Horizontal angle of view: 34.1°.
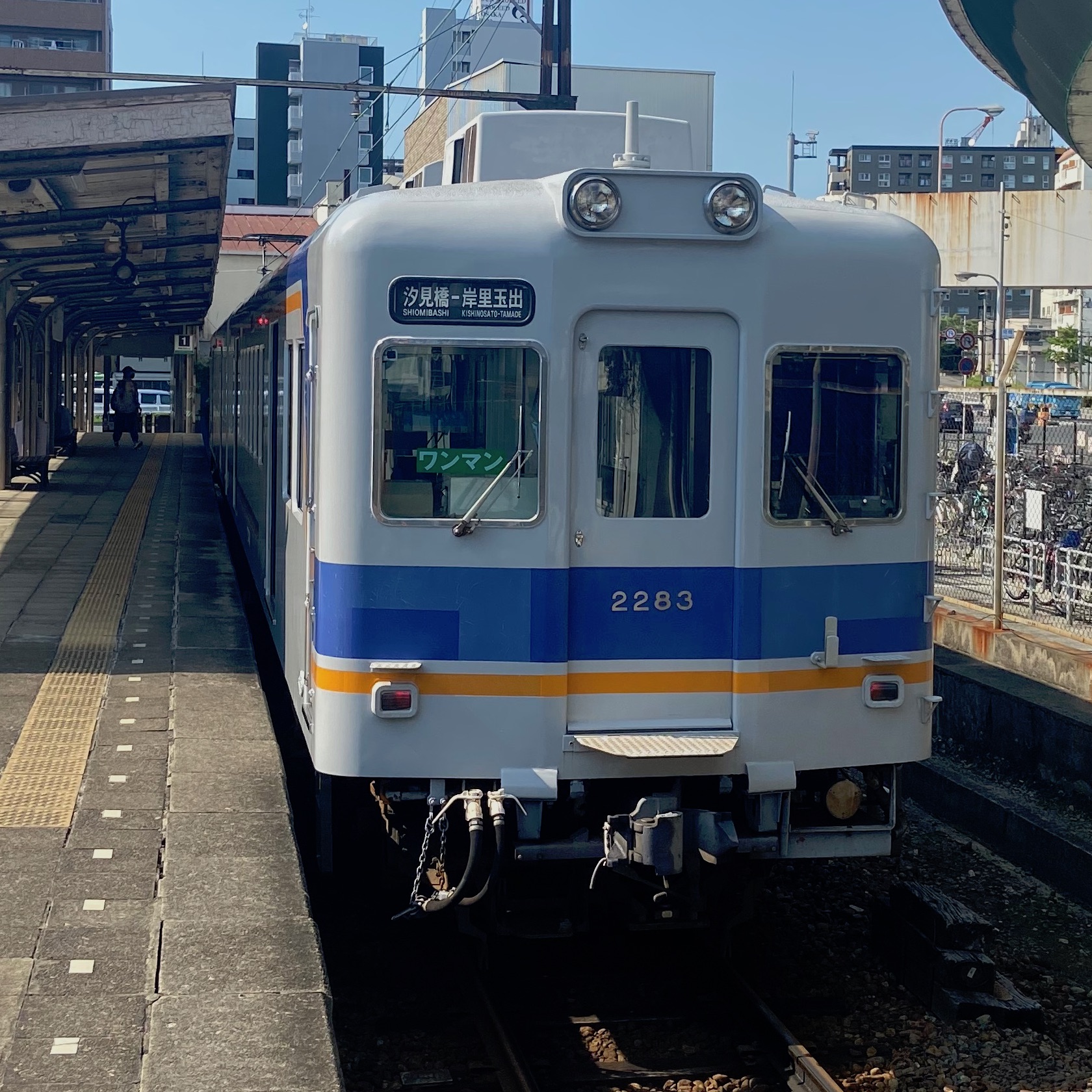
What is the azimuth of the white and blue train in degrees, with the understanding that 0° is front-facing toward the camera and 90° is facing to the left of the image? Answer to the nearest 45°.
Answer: approximately 0°

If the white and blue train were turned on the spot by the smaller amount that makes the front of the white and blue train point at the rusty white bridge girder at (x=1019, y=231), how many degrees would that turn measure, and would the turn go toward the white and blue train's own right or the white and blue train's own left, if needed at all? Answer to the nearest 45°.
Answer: approximately 180°

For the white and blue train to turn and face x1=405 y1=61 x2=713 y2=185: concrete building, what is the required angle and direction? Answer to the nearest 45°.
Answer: approximately 180°

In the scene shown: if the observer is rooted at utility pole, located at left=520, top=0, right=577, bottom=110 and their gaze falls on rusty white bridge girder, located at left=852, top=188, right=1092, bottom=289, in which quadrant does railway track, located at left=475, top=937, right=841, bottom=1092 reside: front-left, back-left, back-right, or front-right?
back-right

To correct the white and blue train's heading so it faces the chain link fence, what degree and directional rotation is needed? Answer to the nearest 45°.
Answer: approximately 135° to its left

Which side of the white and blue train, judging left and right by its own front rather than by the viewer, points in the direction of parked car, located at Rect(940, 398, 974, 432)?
back

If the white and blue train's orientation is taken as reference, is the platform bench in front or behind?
behind

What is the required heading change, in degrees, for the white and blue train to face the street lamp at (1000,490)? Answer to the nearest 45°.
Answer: approximately 135° to its left
